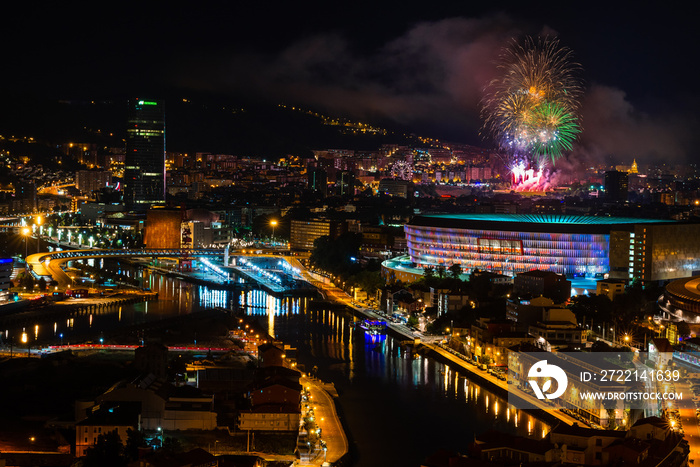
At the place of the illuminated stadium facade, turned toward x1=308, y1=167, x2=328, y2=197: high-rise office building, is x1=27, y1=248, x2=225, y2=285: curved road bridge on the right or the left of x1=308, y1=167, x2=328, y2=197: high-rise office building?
left

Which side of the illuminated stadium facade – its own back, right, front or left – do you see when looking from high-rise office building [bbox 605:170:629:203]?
back

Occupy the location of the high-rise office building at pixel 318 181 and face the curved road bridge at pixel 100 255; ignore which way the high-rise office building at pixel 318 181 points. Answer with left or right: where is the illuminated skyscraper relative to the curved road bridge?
right

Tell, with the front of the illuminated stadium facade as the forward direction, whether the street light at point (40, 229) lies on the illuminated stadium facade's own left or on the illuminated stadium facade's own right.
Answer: on the illuminated stadium facade's own right

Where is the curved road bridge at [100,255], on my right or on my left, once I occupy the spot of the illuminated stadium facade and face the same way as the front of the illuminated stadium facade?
on my right

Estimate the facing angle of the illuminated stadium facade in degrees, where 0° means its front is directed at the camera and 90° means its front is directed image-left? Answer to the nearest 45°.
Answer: approximately 0°

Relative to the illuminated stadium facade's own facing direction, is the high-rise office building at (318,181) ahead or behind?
behind
